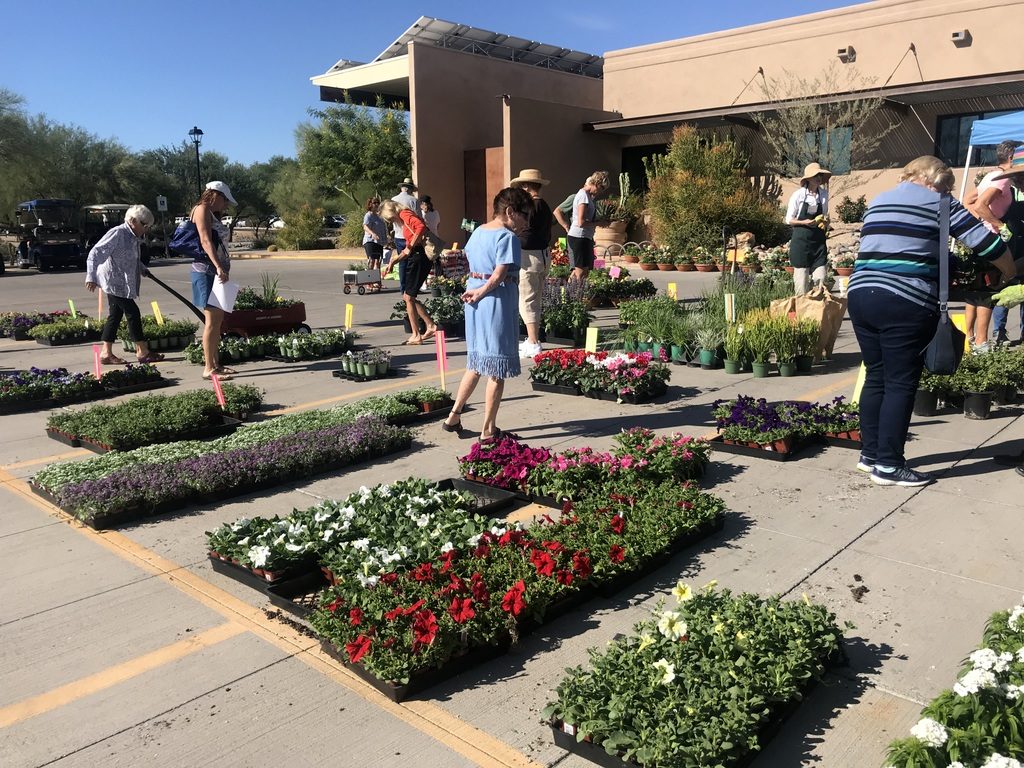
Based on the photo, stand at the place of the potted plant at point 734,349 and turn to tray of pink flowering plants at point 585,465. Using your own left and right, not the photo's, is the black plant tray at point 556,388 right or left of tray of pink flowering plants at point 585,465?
right

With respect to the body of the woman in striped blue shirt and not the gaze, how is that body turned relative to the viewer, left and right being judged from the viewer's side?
facing away from the viewer and to the right of the viewer

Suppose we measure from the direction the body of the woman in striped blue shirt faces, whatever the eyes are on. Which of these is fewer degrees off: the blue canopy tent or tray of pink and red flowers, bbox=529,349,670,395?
the blue canopy tent

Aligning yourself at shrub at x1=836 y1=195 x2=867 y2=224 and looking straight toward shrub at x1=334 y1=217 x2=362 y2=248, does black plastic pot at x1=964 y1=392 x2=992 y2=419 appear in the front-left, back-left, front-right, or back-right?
back-left

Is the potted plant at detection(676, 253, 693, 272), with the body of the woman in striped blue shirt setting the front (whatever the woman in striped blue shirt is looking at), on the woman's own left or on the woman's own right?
on the woman's own left

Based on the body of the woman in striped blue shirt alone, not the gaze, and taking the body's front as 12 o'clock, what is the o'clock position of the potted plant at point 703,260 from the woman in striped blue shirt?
The potted plant is roughly at 10 o'clock from the woman in striped blue shirt.

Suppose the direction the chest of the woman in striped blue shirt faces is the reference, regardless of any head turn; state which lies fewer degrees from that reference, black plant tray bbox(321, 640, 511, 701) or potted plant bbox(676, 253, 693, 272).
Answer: the potted plant

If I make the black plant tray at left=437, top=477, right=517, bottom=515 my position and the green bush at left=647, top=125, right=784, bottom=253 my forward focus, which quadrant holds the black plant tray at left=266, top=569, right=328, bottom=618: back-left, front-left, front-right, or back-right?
back-left

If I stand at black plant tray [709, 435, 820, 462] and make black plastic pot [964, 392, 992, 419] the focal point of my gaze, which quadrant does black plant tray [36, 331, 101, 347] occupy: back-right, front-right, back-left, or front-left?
back-left

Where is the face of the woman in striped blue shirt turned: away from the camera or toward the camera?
away from the camera

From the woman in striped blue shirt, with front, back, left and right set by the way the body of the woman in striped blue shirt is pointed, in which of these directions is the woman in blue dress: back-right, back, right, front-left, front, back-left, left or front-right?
back-left

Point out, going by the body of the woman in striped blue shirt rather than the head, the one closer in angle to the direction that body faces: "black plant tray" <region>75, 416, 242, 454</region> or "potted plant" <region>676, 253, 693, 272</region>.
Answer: the potted plant

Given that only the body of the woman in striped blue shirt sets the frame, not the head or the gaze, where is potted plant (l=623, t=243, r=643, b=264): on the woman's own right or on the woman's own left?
on the woman's own left

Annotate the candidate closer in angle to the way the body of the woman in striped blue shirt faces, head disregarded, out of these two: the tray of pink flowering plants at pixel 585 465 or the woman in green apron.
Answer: the woman in green apron
